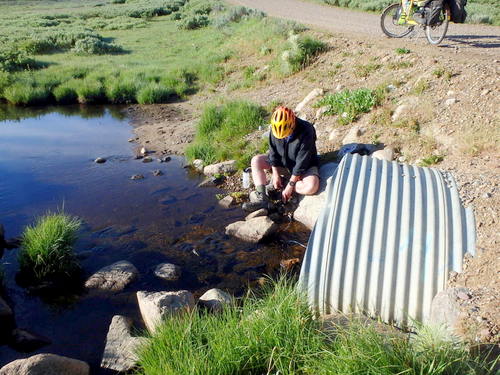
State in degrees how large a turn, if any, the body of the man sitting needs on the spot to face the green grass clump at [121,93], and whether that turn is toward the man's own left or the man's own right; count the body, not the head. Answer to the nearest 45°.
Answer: approximately 90° to the man's own right

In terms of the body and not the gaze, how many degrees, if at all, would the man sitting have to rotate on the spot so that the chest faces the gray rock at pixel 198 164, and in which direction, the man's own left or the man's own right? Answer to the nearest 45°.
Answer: approximately 90° to the man's own right

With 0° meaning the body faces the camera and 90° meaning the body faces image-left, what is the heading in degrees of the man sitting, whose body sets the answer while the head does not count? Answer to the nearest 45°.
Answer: approximately 45°

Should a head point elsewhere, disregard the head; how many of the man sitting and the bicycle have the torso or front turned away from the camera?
0

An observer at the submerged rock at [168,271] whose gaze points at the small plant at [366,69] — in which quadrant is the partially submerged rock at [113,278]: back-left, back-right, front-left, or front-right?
back-left
